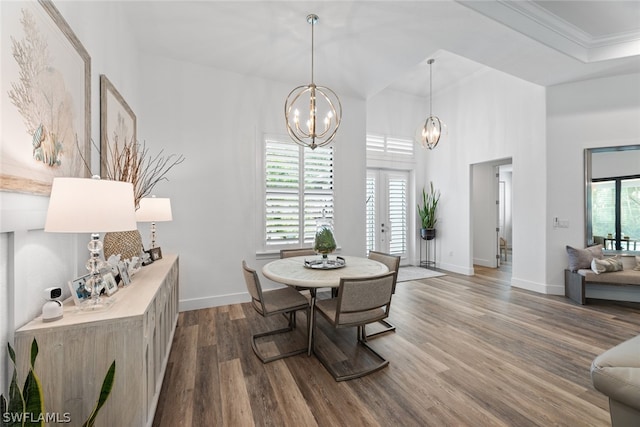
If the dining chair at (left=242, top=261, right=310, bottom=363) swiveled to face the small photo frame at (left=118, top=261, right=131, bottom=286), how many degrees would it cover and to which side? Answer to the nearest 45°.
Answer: approximately 180°

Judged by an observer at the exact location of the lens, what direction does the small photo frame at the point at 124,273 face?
facing the viewer and to the right of the viewer

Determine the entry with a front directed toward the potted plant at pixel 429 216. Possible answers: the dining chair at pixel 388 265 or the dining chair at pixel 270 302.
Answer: the dining chair at pixel 270 302

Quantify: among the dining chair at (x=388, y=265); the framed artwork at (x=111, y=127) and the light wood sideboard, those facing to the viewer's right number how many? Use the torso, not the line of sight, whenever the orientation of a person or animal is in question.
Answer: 2

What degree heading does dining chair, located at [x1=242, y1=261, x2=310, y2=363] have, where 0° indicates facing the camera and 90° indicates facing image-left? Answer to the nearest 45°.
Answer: approximately 225°

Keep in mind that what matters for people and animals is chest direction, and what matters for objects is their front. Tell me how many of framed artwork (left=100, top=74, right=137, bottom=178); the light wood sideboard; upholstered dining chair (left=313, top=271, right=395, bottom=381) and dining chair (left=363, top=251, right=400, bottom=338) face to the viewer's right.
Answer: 2

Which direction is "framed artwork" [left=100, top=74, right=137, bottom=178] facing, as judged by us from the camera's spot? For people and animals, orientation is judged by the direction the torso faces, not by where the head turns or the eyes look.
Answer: facing to the right of the viewer

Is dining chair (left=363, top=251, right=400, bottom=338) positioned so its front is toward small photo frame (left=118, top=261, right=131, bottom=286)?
yes

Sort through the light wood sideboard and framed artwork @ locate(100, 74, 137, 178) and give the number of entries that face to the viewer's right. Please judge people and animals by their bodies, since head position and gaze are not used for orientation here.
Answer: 2

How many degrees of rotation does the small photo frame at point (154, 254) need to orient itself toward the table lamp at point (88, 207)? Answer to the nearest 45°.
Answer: approximately 45° to its right

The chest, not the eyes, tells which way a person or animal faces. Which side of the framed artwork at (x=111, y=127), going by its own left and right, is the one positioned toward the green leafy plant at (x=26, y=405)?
right

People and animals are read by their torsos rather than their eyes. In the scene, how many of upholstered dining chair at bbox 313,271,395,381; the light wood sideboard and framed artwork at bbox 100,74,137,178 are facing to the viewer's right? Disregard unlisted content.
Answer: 2

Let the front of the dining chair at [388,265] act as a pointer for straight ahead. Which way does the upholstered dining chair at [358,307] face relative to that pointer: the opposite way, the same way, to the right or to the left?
to the right

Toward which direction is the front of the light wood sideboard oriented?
to the viewer's right

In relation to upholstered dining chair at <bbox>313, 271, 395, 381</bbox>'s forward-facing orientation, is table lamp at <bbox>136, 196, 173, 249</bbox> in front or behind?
in front

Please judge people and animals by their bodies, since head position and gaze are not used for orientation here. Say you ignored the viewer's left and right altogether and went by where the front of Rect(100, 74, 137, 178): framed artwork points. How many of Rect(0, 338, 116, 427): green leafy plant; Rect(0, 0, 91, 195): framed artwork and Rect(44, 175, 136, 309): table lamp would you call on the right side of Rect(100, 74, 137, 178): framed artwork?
3

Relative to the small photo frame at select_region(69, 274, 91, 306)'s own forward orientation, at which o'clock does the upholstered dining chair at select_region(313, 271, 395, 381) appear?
The upholstered dining chair is roughly at 11 o'clock from the small photo frame.
